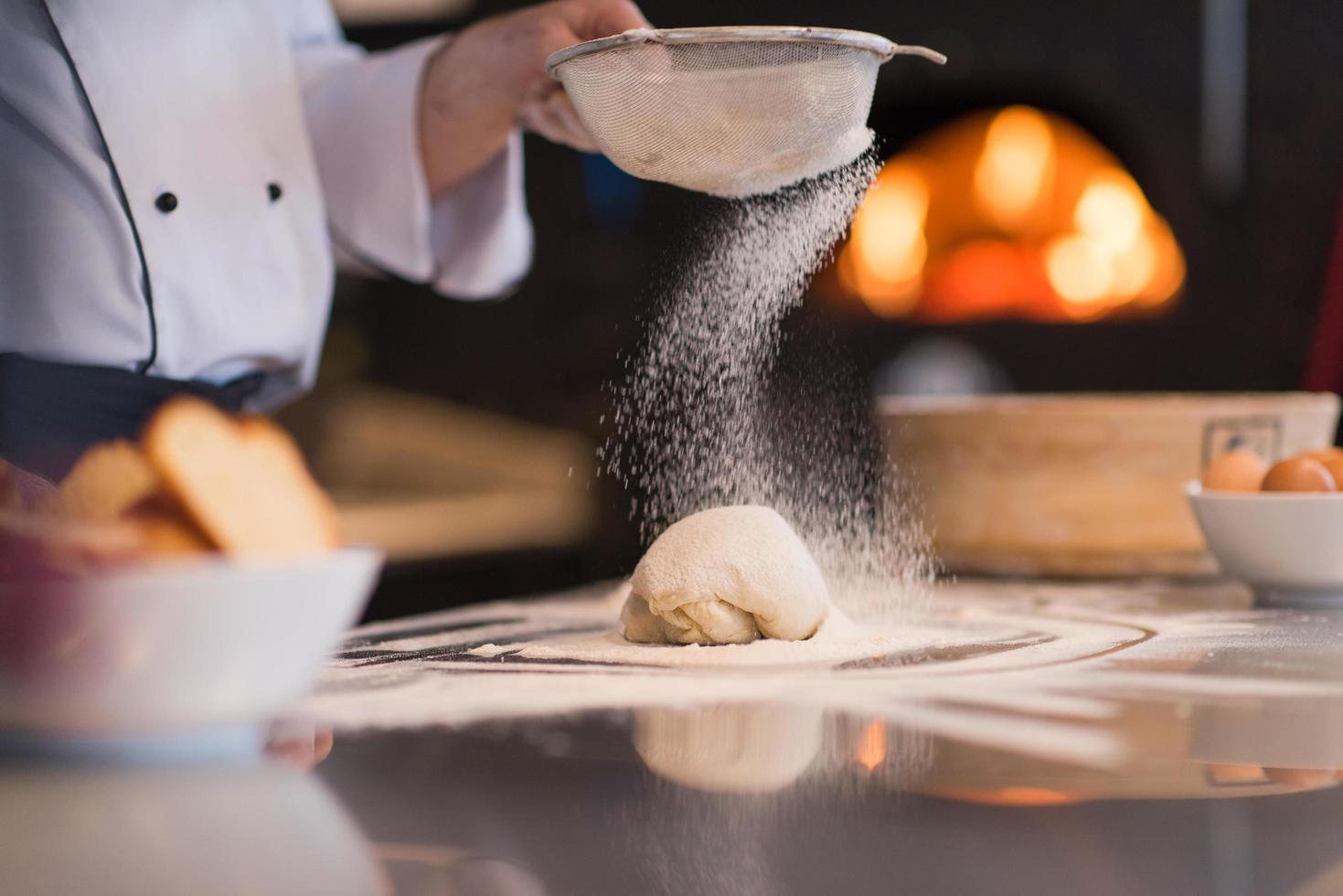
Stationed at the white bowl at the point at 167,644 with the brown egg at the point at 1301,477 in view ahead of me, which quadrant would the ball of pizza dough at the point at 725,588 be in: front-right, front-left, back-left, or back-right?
front-left

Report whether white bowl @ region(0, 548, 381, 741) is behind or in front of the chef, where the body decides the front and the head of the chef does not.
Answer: in front

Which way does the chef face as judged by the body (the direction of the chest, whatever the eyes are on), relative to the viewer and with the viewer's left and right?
facing the viewer and to the right of the viewer

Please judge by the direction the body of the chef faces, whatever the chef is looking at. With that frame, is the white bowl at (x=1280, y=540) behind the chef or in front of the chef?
in front
